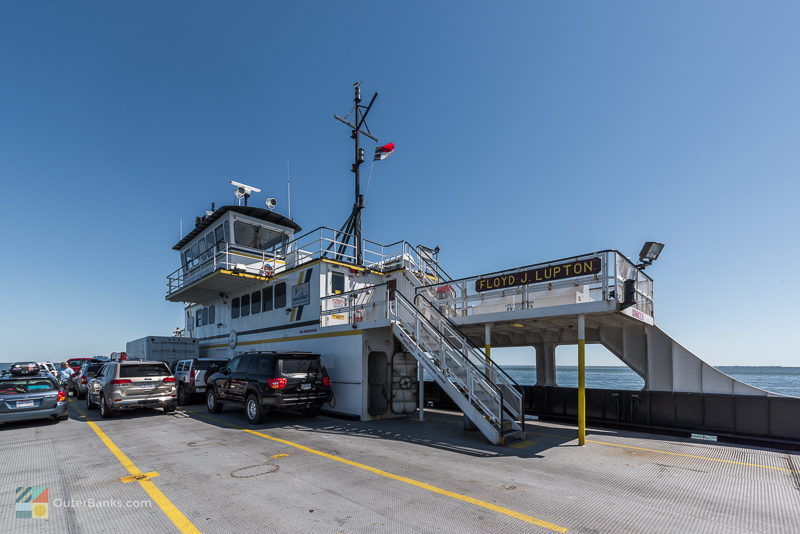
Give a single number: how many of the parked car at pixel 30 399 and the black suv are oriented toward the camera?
0

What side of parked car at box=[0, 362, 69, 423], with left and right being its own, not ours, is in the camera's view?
back

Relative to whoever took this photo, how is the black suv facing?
facing away from the viewer and to the left of the viewer

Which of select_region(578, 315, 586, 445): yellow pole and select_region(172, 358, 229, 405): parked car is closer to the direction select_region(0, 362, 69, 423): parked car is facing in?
the parked car
